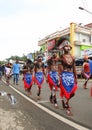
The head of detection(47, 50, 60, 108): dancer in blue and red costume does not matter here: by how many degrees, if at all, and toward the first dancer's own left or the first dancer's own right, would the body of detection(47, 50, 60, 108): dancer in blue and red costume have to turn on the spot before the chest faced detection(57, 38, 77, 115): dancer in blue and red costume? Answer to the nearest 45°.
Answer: approximately 45° to the first dancer's own right

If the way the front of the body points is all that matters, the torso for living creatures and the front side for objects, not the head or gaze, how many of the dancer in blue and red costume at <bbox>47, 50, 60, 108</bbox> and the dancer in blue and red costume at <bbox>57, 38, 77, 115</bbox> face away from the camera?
0

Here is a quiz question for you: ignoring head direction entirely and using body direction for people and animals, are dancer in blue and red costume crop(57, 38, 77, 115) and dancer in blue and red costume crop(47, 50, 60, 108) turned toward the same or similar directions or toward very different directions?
same or similar directions

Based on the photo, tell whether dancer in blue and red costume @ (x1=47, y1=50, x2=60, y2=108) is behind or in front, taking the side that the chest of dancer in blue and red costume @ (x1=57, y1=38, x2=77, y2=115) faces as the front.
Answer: behind

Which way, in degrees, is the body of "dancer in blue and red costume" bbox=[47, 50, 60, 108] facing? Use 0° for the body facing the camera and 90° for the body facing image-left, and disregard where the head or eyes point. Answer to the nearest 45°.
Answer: approximately 315°

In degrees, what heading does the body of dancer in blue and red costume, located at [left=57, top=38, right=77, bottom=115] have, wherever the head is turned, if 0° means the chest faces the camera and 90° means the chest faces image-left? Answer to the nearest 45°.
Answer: approximately 315°
